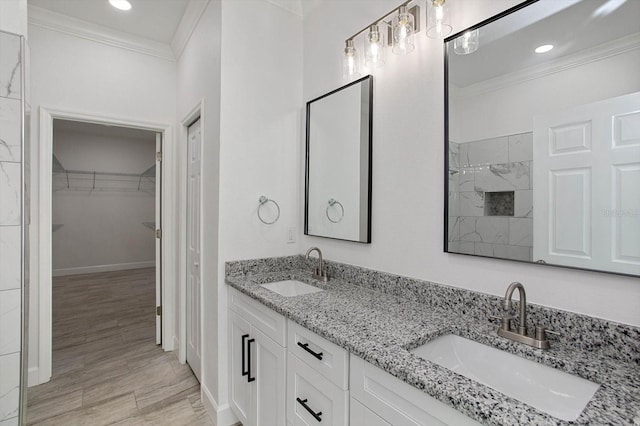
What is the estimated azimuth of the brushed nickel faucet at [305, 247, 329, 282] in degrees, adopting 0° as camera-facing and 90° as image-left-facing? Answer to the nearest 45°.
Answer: approximately 45°

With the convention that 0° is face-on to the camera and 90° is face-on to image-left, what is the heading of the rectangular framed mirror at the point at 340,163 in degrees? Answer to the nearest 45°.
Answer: approximately 45°

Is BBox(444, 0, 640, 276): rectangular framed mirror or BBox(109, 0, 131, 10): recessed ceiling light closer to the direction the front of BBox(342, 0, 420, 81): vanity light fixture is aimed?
the recessed ceiling light

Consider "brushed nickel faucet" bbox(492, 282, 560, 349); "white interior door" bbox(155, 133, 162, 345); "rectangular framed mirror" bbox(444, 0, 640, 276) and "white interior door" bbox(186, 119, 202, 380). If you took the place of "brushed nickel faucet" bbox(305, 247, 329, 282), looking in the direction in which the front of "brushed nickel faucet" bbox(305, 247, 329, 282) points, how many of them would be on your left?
2

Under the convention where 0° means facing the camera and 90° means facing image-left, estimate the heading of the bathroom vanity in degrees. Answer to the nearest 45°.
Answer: approximately 45°

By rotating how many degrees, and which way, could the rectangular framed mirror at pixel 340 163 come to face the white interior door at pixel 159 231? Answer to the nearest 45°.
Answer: approximately 90° to its right
